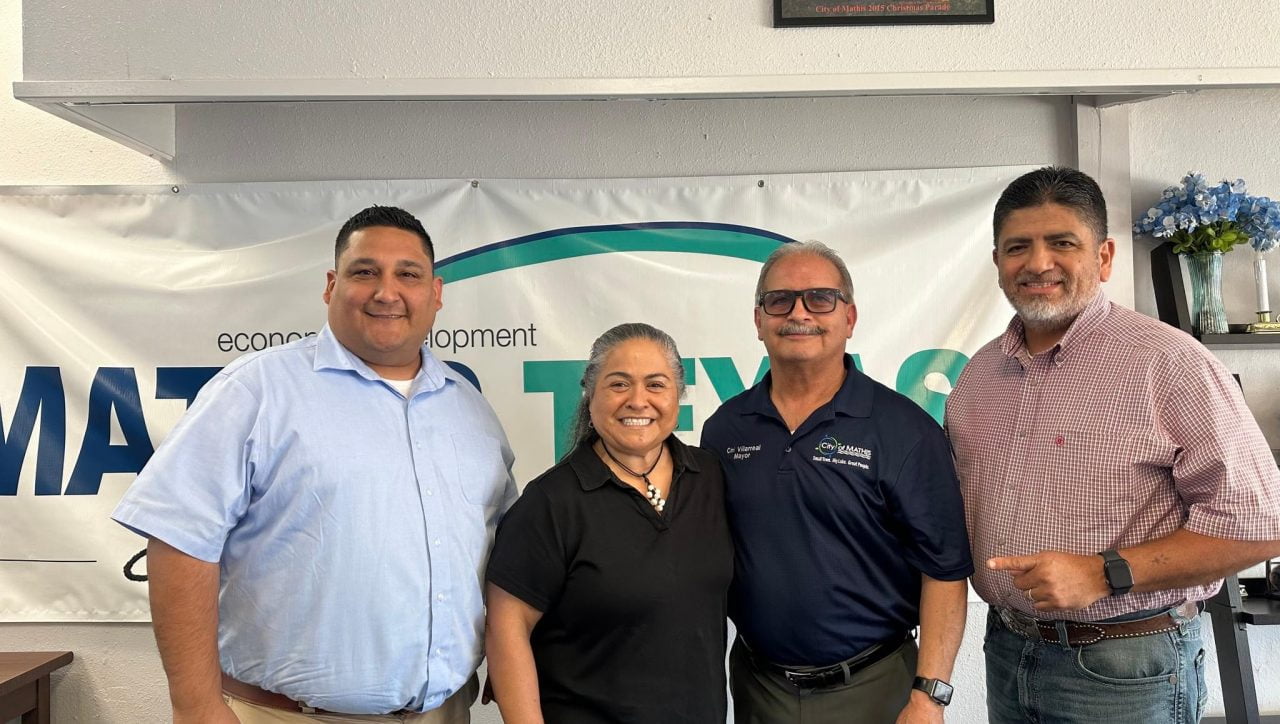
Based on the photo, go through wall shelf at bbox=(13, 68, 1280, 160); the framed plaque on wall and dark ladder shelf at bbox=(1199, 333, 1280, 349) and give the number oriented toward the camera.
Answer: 3

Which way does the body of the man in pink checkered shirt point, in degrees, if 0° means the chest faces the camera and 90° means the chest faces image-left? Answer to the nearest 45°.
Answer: approximately 45°

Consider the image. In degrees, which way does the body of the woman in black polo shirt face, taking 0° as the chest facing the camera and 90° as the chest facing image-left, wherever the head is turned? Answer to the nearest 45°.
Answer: approximately 315°

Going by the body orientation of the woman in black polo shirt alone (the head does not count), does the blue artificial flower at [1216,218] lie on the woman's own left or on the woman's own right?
on the woman's own left

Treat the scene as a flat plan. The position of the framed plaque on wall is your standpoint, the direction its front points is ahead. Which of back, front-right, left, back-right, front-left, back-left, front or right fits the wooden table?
right

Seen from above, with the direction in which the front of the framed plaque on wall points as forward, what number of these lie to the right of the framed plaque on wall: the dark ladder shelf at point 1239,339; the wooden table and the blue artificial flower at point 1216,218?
1

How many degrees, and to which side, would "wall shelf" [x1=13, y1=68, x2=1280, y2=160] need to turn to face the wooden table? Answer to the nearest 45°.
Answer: approximately 90° to its right
